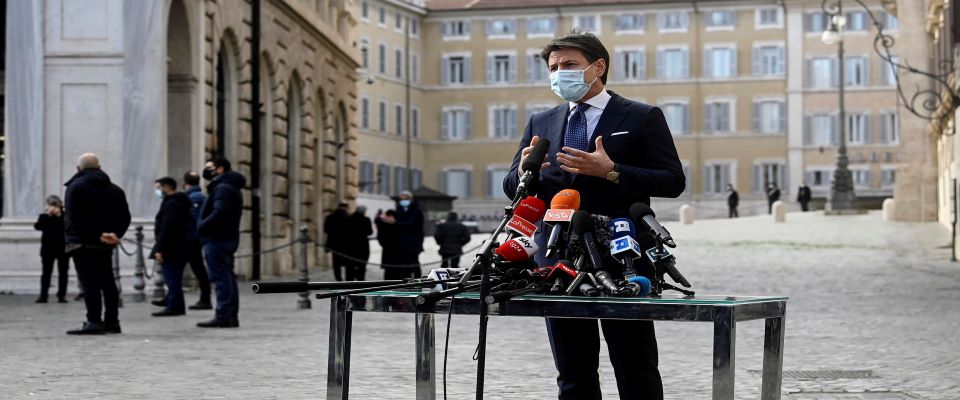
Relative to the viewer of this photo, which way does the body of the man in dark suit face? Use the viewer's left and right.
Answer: facing the viewer and to the left of the viewer

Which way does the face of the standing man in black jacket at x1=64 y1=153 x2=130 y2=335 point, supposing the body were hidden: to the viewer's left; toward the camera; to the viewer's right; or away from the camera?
away from the camera

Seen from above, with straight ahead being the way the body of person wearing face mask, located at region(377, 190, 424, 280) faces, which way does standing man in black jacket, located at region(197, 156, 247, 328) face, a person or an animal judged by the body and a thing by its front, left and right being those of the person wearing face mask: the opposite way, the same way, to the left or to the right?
to the right

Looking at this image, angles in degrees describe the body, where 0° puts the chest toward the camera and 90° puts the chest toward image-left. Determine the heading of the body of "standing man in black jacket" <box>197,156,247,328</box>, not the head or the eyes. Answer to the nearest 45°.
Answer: approximately 90°

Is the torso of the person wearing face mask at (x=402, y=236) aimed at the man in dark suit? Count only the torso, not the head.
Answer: yes
